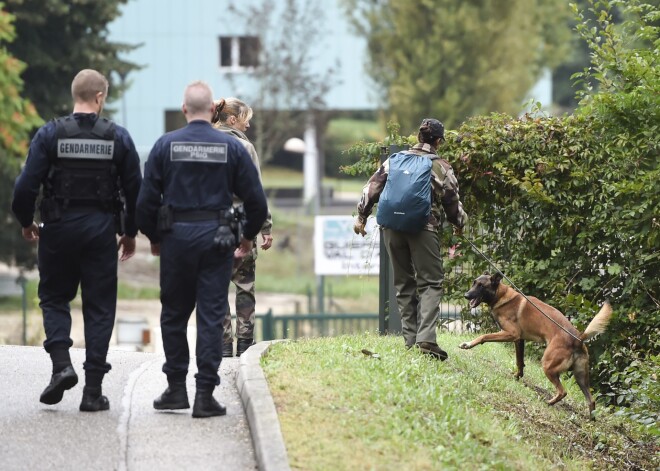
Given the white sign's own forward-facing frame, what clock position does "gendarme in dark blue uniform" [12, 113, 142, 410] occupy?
The gendarme in dark blue uniform is roughly at 12 o'clock from the white sign.

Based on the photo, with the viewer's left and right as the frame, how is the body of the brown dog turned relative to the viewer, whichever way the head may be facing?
facing away from the viewer and to the left of the viewer

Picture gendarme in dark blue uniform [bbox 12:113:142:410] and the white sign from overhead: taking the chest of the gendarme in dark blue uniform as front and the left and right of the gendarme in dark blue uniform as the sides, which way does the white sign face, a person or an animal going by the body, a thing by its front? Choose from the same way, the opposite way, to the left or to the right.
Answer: the opposite way

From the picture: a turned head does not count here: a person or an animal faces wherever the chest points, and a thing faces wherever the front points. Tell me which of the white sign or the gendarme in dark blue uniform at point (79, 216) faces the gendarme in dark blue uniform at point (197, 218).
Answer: the white sign

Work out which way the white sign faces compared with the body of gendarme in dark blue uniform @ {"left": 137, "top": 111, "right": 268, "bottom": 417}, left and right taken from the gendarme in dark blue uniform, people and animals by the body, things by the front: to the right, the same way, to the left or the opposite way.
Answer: the opposite way

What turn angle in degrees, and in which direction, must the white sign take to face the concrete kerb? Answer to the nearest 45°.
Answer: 0° — it already faces it

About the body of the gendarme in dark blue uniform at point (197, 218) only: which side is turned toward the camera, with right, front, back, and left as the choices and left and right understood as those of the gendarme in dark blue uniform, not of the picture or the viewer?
back

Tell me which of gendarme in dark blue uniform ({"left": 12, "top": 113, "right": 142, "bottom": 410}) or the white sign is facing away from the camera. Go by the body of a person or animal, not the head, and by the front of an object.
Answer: the gendarme in dark blue uniform

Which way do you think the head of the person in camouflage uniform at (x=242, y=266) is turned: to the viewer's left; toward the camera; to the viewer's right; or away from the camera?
to the viewer's right

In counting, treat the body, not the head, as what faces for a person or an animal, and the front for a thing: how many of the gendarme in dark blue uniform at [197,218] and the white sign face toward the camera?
1

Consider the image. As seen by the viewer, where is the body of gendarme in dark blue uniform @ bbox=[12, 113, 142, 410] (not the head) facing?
away from the camera
